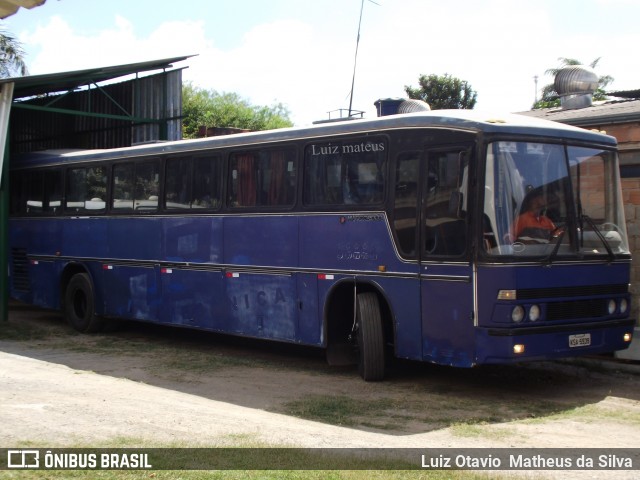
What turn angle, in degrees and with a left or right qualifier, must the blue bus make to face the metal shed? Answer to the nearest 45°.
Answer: approximately 180°

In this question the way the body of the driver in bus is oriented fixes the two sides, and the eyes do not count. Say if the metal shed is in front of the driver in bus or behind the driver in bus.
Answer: behind
